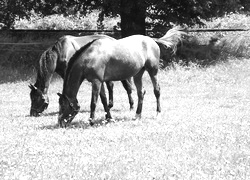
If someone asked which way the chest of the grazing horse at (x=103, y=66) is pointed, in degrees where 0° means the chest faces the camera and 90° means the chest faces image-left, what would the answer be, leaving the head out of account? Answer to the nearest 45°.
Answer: approximately 90°

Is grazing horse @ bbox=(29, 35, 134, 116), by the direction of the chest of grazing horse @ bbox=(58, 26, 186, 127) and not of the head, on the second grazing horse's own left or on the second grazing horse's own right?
on the second grazing horse's own right
